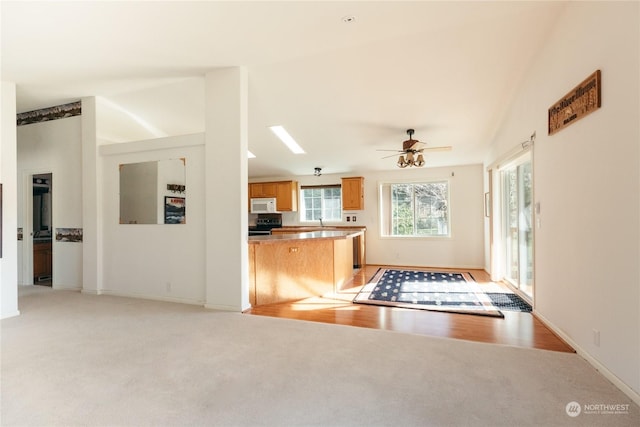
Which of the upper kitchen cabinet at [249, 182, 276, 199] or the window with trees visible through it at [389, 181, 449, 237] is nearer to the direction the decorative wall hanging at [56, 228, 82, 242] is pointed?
the window with trees visible through it

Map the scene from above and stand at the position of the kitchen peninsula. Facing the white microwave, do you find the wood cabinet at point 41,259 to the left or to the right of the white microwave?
left

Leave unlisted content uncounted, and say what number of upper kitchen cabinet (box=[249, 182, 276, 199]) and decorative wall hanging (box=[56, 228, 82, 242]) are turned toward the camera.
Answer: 2

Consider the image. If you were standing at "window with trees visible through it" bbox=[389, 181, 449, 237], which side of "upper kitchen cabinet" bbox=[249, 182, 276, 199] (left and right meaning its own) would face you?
left

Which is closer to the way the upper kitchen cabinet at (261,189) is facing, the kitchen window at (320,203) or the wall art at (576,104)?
the wall art

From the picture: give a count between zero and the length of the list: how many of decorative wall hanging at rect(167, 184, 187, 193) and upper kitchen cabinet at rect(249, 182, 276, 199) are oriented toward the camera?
2

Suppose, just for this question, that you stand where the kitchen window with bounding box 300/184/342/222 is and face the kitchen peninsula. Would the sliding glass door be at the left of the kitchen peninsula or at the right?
left

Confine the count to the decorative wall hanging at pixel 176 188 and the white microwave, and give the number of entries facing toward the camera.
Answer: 2

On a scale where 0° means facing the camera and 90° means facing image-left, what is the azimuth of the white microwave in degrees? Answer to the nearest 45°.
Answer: approximately 0°

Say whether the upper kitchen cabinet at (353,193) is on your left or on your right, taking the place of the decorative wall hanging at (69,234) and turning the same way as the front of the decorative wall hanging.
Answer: on your left

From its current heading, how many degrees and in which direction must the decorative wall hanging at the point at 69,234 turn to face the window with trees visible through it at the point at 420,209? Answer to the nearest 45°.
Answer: approximately 90° to its left

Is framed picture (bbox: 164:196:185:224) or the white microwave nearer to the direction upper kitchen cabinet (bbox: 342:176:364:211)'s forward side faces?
the framed picture
